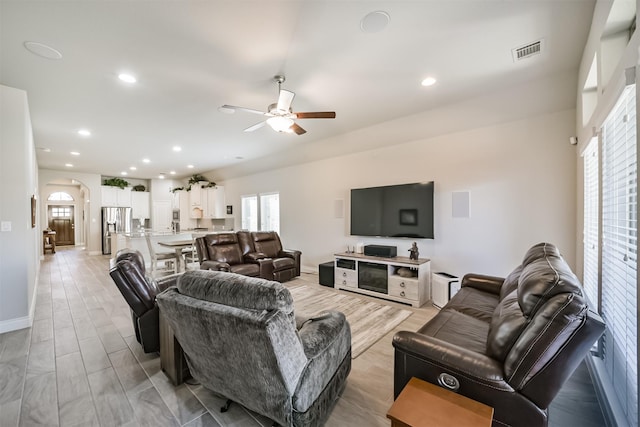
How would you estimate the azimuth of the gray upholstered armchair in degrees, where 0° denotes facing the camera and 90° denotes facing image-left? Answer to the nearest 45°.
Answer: approximately 225°

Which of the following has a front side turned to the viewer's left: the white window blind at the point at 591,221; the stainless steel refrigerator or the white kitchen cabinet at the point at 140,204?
the white window blind

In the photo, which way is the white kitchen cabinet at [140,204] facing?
toward the camera

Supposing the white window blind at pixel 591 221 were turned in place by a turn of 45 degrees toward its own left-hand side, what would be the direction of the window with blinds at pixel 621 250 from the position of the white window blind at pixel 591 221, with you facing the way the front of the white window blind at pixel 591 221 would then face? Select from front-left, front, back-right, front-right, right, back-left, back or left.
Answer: front-left

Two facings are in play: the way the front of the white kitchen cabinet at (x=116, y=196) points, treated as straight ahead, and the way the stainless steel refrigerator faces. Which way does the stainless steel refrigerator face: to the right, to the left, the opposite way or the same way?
the same way

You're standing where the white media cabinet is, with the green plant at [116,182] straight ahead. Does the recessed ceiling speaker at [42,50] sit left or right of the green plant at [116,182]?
left

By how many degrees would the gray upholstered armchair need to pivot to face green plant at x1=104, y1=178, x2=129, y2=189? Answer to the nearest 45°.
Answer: approximately 90° to its left

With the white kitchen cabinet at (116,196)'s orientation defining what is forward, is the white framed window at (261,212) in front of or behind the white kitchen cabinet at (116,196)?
in front

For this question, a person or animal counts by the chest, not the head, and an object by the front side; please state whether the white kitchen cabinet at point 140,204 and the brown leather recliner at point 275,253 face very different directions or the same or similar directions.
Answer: same or similar directions

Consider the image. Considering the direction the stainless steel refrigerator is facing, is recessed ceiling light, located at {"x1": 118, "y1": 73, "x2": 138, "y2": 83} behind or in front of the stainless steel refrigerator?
in front

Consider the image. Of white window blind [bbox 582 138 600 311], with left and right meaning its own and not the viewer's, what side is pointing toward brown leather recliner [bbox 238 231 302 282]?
front

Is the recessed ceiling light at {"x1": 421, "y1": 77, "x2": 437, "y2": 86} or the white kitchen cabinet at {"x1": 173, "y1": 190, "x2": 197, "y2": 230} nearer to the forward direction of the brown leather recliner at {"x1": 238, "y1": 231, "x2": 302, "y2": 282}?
the recessed ceiling light

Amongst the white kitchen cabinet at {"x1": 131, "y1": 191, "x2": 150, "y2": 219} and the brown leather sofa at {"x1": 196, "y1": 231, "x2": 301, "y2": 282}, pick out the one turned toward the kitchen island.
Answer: the white kitchen cabinet

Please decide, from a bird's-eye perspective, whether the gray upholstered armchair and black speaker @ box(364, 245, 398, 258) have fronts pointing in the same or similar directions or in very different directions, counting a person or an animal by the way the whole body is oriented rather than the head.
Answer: very different directions

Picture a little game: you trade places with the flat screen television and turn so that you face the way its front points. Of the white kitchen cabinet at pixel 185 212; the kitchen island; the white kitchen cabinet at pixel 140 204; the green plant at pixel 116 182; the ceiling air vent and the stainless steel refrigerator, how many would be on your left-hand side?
1

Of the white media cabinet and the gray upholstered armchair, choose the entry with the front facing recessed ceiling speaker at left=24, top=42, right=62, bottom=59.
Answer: the white media cabinet

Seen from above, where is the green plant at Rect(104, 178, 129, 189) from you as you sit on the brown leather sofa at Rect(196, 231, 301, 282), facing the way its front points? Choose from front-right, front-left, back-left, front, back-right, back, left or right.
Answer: back

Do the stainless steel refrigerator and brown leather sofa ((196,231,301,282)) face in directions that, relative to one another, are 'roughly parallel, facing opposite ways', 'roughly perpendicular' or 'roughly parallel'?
roughly parallel
